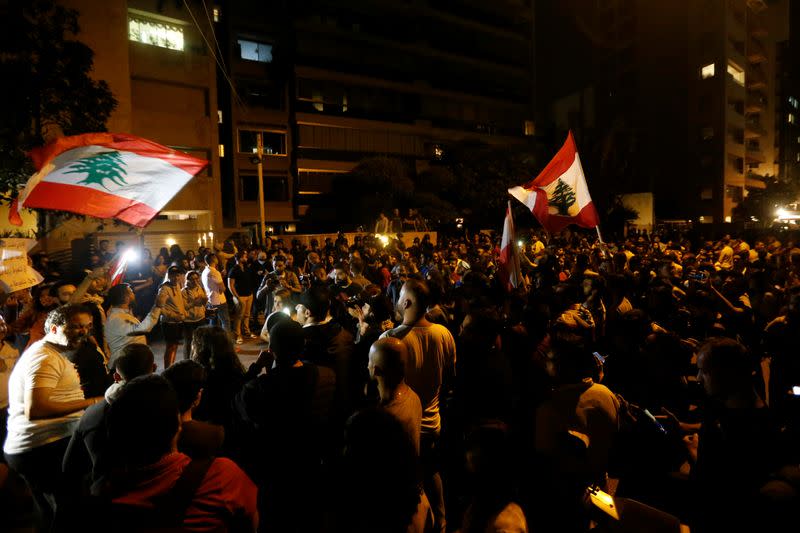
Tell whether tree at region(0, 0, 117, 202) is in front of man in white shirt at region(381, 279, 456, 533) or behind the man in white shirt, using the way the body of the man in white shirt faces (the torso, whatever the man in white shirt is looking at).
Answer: in front

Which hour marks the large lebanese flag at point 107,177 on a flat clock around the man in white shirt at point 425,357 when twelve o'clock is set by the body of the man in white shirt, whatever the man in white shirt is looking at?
The large lebanese flag is roughly at 11 o'clock from the man in white shirt.

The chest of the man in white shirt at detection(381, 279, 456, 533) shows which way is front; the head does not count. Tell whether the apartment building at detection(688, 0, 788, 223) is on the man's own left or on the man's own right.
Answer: on the man's own right

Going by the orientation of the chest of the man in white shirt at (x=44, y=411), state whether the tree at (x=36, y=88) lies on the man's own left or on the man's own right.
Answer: on the man's own left

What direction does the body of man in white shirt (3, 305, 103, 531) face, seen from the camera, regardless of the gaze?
to the viewer's right

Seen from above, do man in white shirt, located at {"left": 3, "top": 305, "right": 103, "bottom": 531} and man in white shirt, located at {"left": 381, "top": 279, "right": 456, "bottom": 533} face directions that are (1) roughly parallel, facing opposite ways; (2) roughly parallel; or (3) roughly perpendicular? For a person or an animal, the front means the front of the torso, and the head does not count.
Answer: roughly perpendicular

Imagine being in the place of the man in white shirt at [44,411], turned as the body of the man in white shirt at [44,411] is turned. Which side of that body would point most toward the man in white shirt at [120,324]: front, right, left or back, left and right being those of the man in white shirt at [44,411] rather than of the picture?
left

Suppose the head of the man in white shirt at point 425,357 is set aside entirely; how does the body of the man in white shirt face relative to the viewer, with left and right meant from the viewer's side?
facing away from the viewer and to the left of the viewer

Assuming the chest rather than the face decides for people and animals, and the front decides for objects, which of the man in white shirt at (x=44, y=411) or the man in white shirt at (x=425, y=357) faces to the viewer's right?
the man in white shirt at (x=44, y=411)

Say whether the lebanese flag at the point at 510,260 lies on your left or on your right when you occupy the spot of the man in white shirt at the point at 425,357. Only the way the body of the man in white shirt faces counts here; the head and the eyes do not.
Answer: on your right
